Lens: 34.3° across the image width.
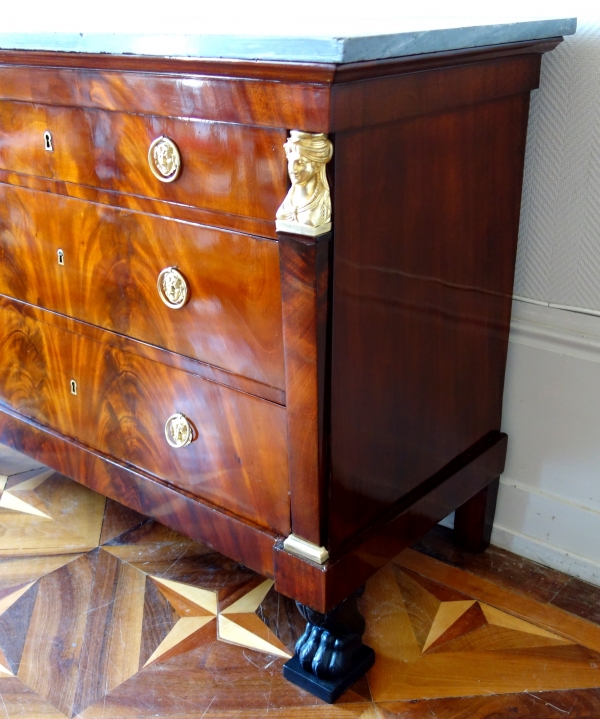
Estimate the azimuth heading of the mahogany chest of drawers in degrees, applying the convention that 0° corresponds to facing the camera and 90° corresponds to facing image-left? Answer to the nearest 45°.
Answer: approximately 45°
